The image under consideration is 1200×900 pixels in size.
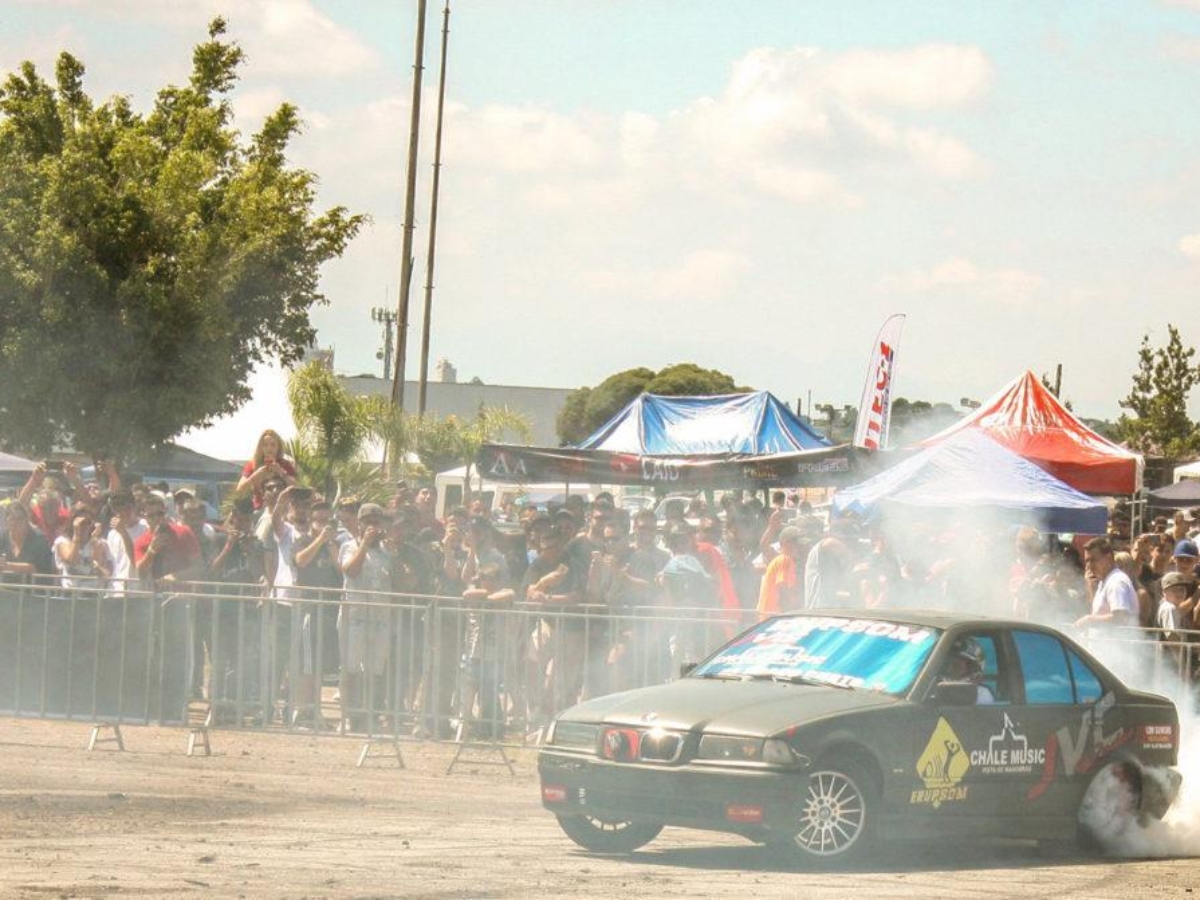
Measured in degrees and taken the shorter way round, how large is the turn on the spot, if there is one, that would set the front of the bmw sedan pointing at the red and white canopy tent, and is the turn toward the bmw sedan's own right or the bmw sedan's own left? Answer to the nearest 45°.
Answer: approximately 135° to the bmw sedan's own right

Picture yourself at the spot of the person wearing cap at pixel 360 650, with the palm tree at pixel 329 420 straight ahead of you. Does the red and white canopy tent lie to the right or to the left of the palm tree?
right

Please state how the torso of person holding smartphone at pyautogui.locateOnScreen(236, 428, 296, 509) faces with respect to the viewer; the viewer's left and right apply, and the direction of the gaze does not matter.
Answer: facing the viewer

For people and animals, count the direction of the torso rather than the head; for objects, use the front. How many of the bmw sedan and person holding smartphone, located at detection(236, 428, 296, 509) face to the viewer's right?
0

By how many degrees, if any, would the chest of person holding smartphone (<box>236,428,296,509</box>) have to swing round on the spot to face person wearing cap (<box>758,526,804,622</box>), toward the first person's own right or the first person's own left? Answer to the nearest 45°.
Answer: approximately 45° to the first person's own left

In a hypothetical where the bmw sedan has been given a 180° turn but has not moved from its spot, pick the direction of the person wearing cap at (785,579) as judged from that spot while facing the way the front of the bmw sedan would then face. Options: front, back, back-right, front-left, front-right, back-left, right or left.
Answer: front-left

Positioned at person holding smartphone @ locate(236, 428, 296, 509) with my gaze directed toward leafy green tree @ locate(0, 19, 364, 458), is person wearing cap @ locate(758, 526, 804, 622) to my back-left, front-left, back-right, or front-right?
back-right

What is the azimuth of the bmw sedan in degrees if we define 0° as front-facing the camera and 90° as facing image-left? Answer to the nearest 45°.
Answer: approximately 45°

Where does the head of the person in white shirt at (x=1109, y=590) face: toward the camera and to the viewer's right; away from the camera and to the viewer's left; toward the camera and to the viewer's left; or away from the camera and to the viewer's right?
toward the camera and to the viewer's left

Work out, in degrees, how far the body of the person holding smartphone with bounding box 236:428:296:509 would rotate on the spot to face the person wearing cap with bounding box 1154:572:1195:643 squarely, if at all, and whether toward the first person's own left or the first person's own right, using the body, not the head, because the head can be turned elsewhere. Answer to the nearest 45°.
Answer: approximately 45° to the first person's own left

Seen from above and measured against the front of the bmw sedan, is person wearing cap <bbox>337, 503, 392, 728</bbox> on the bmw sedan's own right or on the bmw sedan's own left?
on the bmw sedan's own right

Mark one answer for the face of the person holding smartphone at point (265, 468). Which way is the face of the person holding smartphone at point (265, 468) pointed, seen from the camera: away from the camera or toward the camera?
toward the camera

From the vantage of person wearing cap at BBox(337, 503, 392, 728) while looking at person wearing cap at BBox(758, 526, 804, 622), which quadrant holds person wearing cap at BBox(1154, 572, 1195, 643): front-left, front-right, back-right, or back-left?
front-right

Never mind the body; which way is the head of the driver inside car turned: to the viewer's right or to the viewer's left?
to the viewer's left

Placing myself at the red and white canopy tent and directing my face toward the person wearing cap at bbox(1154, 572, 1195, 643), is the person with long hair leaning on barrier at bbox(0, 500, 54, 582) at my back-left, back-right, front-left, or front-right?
front-right

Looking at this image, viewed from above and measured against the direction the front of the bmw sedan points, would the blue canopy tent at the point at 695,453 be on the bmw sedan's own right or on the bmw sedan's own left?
on the bmw sedan's own right

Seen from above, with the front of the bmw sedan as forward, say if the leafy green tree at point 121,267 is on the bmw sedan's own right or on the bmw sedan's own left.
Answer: on the bmw sedan's own right

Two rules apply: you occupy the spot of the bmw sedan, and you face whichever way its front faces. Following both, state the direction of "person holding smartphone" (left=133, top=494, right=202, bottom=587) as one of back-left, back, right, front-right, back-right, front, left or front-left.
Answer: right

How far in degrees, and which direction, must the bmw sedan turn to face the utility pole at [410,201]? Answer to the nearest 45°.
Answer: approximately 135° to its right
